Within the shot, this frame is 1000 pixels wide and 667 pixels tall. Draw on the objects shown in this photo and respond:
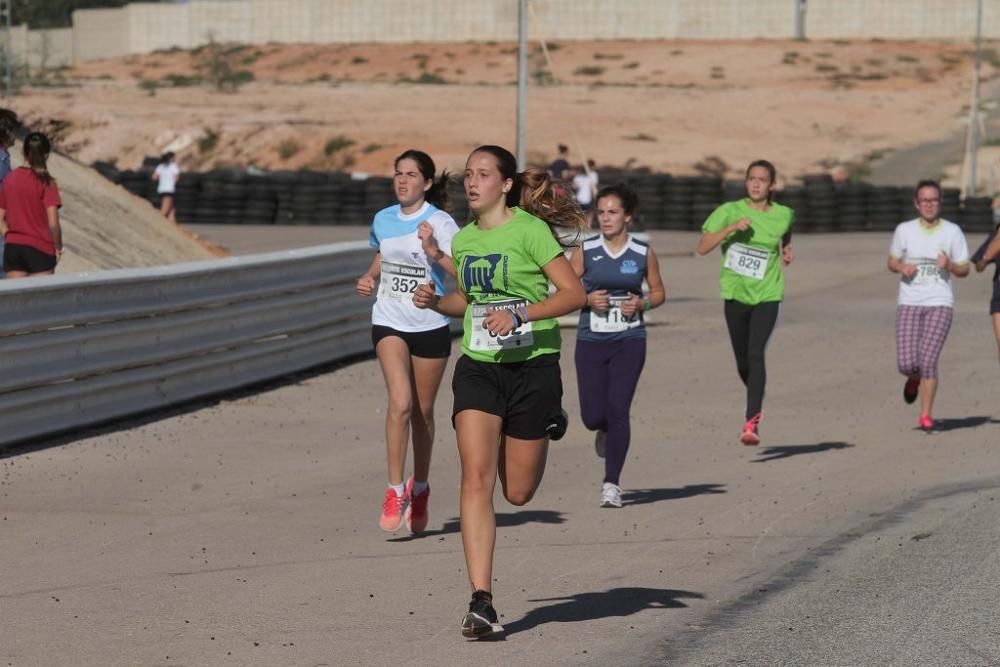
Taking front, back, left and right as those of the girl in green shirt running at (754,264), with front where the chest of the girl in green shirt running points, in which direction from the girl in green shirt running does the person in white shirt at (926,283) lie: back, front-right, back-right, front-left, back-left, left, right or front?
back-left

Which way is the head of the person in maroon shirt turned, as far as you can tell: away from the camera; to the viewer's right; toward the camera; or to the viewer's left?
away from the camera

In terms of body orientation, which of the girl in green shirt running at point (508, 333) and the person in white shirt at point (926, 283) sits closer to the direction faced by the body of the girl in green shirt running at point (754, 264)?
the girl in green shirt running

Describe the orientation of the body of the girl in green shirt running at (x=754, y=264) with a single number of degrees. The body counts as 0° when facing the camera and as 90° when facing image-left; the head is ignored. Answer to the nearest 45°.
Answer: approximately 0°

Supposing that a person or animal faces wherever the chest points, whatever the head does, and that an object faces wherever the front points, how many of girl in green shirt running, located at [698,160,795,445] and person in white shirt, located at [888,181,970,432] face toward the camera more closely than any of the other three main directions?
2

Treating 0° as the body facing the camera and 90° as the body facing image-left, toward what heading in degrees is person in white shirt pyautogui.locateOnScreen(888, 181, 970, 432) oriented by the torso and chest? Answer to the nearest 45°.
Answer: approximately 0°

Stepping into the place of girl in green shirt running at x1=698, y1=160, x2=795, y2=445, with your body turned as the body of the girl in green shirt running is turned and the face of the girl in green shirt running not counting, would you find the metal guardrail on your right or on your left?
on your right
